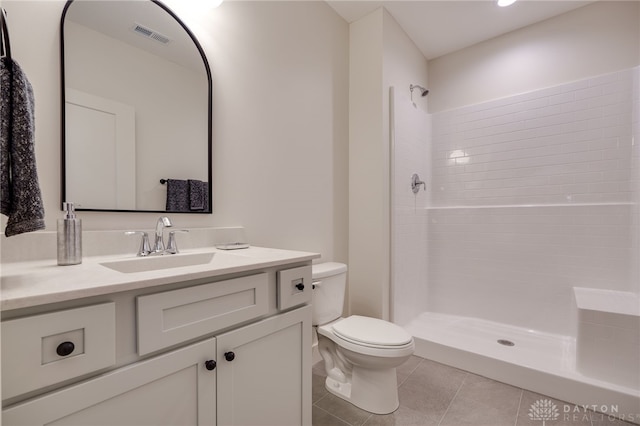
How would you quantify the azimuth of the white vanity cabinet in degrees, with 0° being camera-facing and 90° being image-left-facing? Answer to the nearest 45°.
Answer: approximately 315°

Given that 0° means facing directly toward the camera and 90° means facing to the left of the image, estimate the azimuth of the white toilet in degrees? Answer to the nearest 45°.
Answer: approximately 315°

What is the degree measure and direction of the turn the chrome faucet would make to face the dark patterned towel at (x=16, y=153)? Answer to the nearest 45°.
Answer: approximately 90° to its right

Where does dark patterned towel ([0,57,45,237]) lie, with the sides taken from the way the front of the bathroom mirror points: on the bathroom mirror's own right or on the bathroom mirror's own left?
on the bathroom mirror's own right

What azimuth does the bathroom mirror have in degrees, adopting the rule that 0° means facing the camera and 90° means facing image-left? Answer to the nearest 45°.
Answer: approximately 315°

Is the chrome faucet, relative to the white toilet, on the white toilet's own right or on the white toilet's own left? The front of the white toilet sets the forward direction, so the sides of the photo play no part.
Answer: on the white toilet's own right
